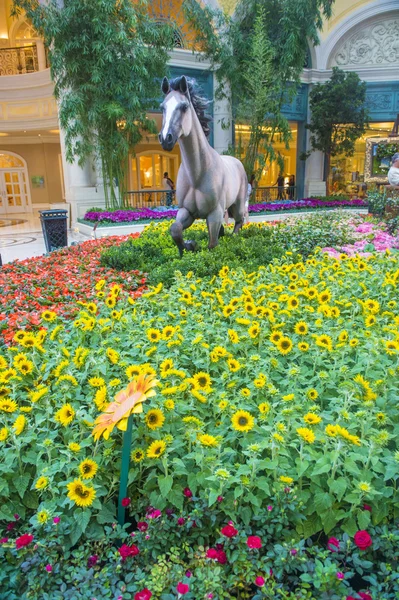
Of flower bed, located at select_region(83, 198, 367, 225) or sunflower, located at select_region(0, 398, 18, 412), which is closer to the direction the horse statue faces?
the sunflower

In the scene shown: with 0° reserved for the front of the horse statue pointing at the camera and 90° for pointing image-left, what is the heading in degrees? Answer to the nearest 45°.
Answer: approximately 45°

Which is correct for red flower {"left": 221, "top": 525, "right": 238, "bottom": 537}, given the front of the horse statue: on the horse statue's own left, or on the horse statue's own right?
on the horse statue's own left

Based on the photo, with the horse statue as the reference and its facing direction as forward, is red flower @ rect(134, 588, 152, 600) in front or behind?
in front

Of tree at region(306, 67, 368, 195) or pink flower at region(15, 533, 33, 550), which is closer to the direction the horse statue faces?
the pink flower

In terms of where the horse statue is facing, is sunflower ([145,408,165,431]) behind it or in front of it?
in front

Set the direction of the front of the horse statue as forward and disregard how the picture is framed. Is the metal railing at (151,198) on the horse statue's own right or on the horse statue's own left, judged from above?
on the horse statue's own right

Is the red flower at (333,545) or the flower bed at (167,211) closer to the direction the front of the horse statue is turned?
the red flower

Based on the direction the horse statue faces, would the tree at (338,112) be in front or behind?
behind

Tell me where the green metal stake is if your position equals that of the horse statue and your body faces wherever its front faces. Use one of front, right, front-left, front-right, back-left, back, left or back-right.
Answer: front-left
